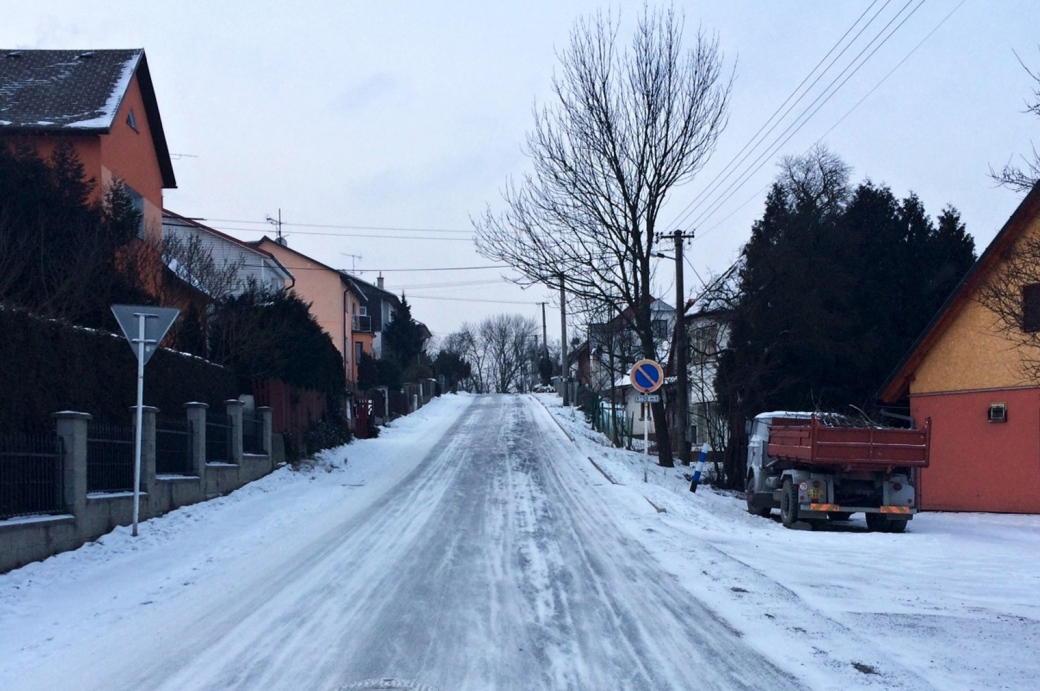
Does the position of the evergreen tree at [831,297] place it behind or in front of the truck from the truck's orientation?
in front

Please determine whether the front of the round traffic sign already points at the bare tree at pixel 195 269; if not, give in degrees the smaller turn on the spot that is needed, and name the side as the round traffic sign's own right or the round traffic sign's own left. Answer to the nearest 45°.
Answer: approximately 90° to the round traffic sign's own right

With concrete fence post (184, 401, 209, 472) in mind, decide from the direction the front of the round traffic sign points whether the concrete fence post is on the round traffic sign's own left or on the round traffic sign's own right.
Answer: on the round traffic sign's own right

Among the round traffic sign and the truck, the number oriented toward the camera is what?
1

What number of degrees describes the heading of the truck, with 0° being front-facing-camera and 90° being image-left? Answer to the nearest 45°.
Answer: approximately 135°

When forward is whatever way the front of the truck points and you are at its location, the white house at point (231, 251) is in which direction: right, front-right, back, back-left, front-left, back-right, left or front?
front

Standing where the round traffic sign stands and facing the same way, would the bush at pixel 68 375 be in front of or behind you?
in front

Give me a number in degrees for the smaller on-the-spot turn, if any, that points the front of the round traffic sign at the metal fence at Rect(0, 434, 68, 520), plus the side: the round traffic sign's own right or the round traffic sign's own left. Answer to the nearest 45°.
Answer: approximately 45° to the round traffic sign's own right

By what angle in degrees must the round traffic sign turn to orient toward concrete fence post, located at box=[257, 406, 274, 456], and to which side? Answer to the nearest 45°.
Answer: approximately 90° to its right

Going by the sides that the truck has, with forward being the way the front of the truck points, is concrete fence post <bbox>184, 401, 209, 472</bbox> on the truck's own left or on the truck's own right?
on the truck's own left

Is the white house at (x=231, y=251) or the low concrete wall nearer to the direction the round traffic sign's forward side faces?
the low concrete wall

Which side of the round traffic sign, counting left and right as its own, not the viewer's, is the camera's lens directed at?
front

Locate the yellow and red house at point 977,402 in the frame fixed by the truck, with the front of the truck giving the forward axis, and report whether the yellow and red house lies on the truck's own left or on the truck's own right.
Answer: on the truck's own right

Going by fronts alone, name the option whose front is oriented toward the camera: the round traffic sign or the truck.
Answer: the round traffic sign

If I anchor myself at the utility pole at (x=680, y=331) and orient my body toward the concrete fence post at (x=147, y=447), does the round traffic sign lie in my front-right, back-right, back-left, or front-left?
front-left

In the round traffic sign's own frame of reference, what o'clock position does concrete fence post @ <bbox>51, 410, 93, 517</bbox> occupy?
The concrete fence post is roughly at 1 o'clock from the round traffic sign.

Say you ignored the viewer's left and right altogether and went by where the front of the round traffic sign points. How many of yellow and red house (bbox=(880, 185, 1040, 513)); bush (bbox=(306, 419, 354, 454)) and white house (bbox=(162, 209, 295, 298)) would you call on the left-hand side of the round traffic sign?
1

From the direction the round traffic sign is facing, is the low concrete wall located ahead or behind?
ahead
